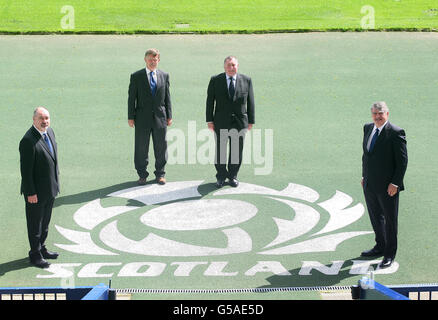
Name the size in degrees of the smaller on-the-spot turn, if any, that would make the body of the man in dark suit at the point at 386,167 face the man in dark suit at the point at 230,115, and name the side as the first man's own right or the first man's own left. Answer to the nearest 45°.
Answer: approximately 90° to the first man's own right

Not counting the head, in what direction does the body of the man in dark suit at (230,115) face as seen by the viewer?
toward the camera

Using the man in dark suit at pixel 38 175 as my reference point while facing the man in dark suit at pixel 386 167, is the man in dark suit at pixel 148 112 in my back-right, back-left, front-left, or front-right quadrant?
front-left

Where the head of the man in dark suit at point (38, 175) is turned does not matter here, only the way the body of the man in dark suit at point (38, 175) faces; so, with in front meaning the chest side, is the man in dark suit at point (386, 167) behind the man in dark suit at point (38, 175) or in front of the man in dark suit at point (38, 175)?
in front

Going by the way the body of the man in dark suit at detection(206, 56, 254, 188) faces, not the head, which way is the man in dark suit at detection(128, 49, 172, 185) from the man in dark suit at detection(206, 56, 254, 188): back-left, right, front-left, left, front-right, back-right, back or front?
right

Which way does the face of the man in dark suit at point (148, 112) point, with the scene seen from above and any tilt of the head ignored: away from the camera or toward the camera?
toward the camera

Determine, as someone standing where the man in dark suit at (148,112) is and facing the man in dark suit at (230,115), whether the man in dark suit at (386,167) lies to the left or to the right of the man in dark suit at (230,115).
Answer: right

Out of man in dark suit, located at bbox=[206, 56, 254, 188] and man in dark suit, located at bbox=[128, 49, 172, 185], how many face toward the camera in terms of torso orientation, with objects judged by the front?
2

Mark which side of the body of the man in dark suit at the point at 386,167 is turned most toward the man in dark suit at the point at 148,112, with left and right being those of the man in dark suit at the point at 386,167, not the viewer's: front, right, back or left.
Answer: right

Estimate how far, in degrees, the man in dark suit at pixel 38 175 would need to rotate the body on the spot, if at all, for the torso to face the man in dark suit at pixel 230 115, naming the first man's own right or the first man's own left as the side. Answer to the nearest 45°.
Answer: approximately 90° to the first man's own left

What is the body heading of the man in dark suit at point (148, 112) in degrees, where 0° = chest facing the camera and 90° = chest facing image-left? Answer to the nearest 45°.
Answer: approximately 0°

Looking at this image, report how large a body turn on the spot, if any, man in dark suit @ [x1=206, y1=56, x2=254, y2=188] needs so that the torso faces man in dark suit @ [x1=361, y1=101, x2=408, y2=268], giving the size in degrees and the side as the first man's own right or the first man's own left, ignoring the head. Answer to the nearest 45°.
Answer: approximately 45° to the first man's own left
